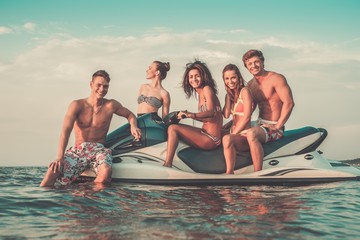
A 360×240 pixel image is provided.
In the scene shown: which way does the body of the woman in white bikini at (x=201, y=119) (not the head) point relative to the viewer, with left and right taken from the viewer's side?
facing to the left of the viewer

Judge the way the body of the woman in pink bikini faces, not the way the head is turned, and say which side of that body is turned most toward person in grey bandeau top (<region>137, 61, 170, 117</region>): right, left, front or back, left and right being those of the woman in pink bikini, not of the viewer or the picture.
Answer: right

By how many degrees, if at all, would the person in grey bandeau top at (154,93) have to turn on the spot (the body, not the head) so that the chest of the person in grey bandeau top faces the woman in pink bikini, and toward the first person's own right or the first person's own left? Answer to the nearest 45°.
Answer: approximately 90° to the first person's own left

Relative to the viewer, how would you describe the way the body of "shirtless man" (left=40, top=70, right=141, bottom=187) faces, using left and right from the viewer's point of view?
facing the viewer

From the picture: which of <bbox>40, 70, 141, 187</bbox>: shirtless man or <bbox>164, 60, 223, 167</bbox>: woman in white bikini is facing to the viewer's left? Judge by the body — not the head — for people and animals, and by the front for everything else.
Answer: the woman in white bikini

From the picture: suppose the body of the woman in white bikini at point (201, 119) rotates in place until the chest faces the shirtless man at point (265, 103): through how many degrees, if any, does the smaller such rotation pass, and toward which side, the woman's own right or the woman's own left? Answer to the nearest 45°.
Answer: approximately 180°

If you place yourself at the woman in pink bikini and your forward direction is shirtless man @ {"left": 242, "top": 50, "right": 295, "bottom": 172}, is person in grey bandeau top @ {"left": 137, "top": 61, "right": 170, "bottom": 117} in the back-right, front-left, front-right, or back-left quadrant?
back-left

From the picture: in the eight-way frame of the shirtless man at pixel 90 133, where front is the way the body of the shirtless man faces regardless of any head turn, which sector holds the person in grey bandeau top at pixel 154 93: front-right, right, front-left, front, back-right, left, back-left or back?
back-left
